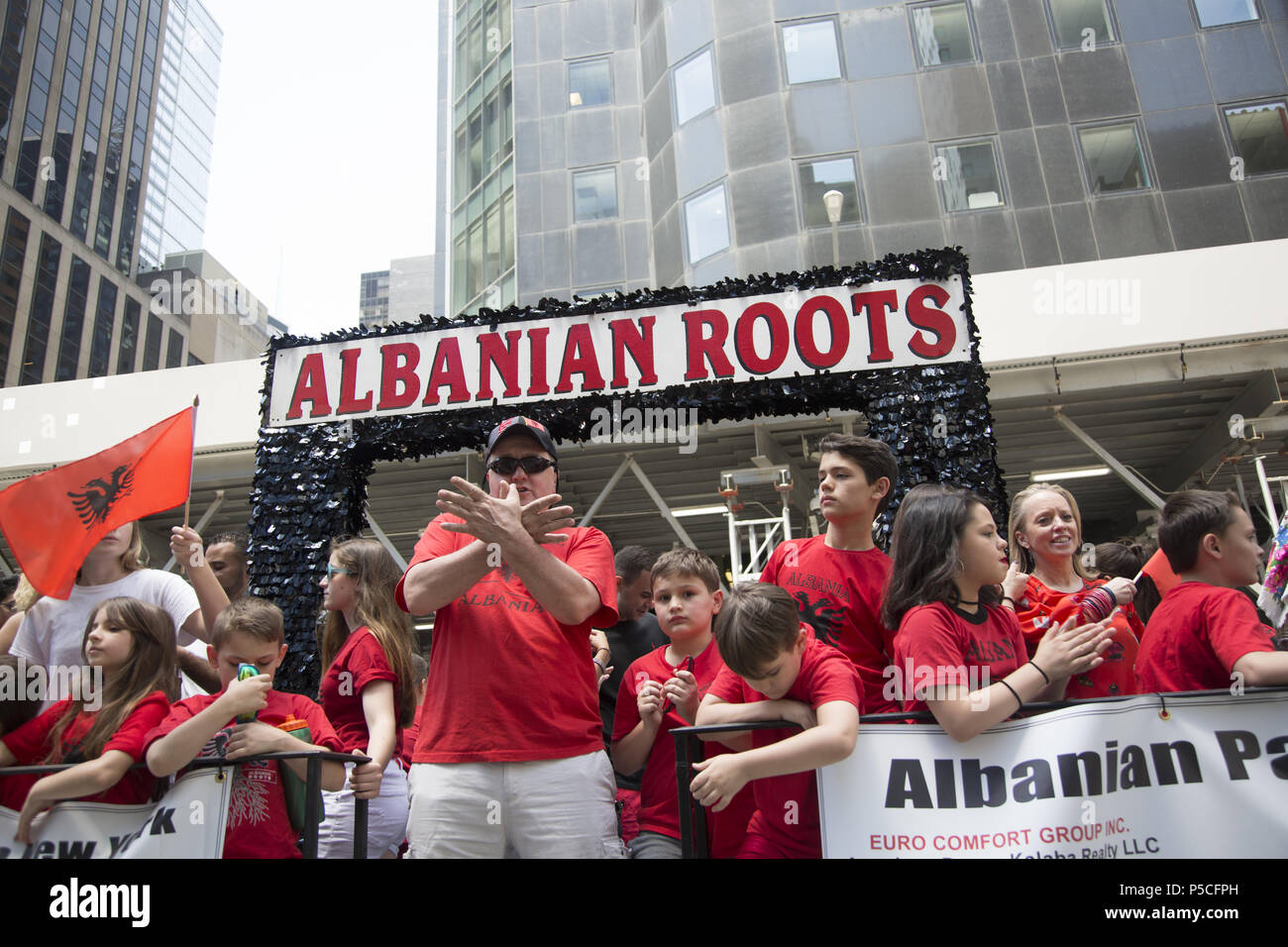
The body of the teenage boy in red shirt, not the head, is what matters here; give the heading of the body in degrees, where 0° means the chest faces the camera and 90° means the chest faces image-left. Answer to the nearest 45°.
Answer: approximately 45°

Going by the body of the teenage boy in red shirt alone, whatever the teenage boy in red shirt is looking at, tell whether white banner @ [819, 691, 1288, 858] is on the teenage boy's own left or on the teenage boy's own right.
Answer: on the teenage boy's own left

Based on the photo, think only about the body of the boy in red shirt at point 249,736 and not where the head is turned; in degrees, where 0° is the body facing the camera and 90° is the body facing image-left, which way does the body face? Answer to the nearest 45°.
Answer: approximately 0°

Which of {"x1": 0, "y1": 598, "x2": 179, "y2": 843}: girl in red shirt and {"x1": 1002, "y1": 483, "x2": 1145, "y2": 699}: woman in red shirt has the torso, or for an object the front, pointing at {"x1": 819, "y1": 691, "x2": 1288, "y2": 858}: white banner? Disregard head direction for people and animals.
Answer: the woman in red shirt

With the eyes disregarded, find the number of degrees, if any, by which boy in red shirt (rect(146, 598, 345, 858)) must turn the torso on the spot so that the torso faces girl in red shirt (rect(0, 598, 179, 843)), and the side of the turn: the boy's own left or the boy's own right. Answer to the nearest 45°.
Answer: approximately 135° to the boy's own right

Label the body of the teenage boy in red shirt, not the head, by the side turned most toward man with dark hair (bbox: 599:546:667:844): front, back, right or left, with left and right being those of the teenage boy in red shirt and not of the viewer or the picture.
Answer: right

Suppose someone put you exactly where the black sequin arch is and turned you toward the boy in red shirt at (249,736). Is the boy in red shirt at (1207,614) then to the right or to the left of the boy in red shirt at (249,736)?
left
